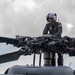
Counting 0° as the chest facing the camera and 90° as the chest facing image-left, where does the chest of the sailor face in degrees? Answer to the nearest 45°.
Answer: approximately 45°
